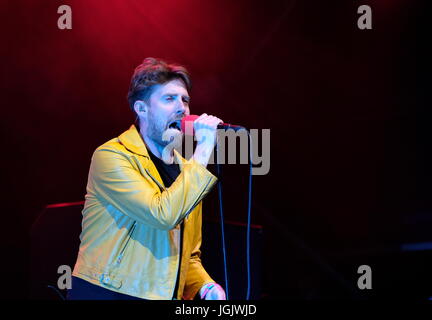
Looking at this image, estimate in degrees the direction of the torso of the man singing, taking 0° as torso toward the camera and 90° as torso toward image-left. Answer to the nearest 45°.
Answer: approximately 315°
